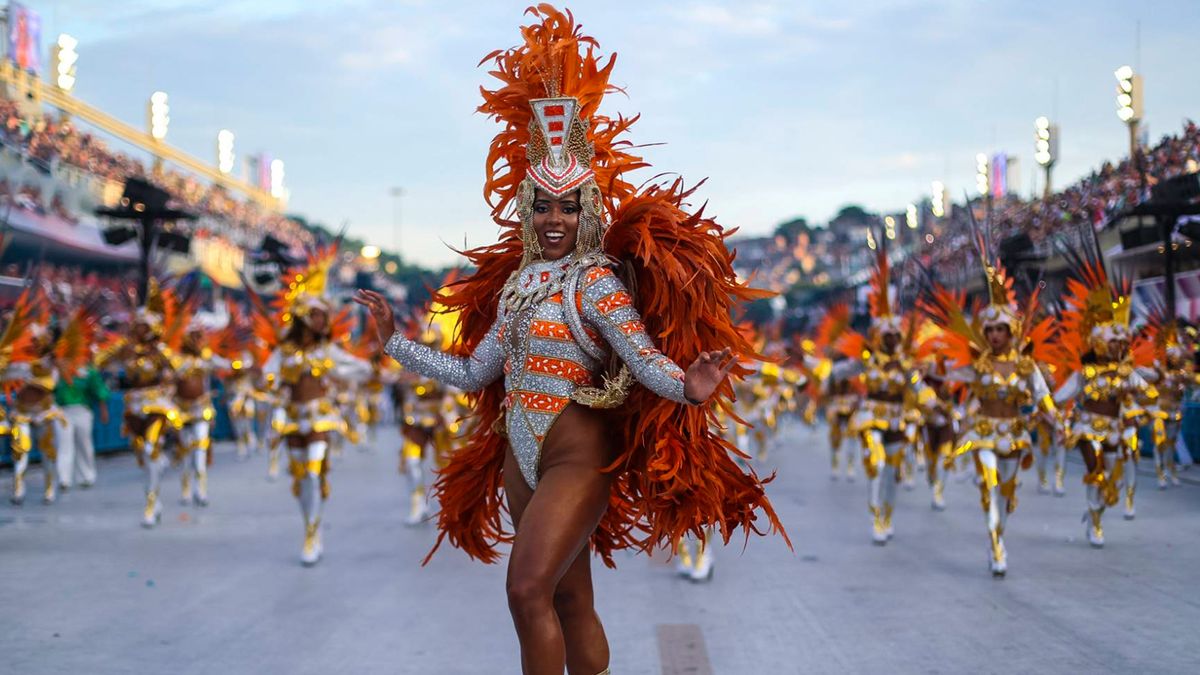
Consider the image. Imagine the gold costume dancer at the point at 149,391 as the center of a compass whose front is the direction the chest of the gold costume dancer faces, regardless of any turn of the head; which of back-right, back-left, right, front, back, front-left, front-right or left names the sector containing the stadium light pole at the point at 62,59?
back
